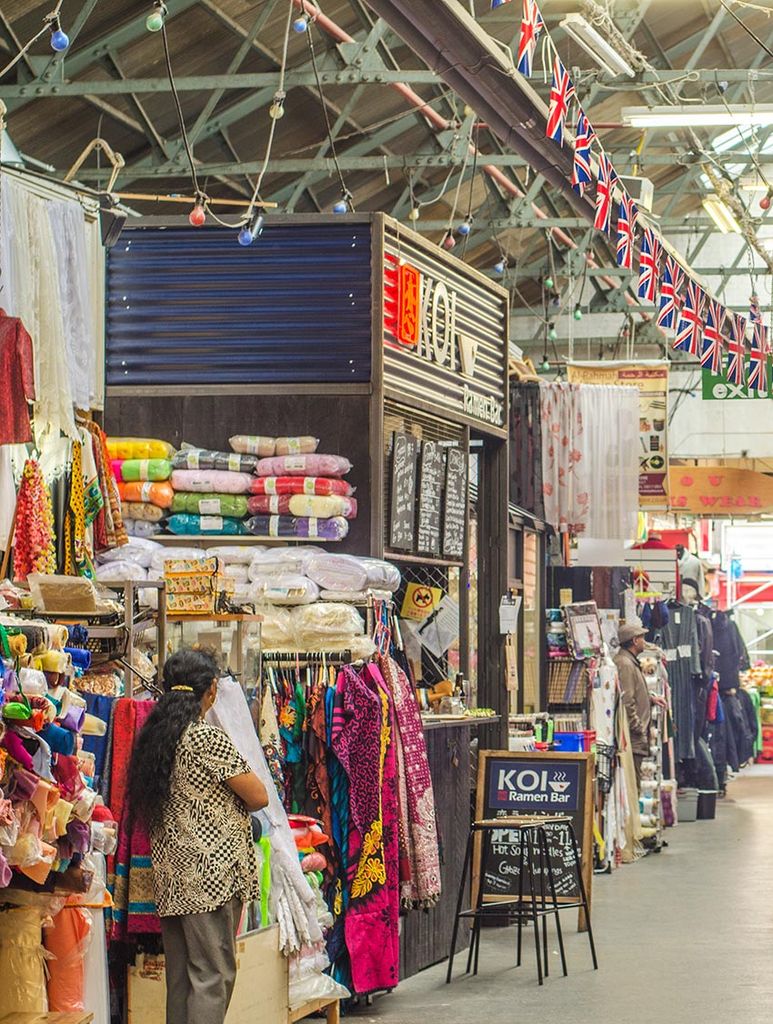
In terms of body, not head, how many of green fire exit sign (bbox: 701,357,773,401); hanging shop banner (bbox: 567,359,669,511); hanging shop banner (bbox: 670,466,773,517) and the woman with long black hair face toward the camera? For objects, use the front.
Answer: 3

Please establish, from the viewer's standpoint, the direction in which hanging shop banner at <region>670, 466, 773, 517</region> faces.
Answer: facing the viewer

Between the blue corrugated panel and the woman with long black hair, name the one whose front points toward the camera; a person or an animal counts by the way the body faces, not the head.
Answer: the blue corrugated panel

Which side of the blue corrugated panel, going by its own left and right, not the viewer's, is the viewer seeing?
front

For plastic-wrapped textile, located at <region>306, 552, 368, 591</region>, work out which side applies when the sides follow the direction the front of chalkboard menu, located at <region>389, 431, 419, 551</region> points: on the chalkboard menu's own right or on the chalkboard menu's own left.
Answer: on the chalkboard menu's own right

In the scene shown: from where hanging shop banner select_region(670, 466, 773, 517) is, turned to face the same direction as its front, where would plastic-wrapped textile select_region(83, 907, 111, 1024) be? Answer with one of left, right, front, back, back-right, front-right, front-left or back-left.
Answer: front

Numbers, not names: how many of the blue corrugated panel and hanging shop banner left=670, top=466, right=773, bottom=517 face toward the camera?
2

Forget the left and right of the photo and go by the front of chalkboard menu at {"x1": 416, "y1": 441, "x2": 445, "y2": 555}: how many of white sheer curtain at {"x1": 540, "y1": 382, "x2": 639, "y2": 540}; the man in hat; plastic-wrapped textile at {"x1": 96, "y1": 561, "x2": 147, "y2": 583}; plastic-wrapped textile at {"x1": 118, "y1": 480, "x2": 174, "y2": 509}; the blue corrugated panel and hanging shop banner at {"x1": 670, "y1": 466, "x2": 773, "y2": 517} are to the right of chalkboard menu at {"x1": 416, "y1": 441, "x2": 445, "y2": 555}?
3

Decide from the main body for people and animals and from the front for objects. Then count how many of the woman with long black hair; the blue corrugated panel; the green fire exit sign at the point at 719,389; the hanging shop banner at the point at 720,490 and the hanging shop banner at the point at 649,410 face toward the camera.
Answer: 4

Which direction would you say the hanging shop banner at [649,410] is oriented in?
toward the camera

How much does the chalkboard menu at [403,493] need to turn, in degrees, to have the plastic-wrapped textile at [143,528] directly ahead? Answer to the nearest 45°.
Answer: approximately 135° to its right

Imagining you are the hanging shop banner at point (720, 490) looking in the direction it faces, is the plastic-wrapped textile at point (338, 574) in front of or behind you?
in front

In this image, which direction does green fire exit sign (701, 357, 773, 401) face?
toward the camera

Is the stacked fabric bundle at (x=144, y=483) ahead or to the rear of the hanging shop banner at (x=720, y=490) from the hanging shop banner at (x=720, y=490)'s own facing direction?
ahead

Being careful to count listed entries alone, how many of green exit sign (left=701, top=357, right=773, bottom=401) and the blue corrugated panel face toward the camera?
2

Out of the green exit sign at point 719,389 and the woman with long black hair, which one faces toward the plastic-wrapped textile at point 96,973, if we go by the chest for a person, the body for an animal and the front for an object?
the green exit sign
